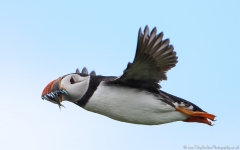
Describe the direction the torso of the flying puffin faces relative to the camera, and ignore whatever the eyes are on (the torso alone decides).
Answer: to the viewer's left
